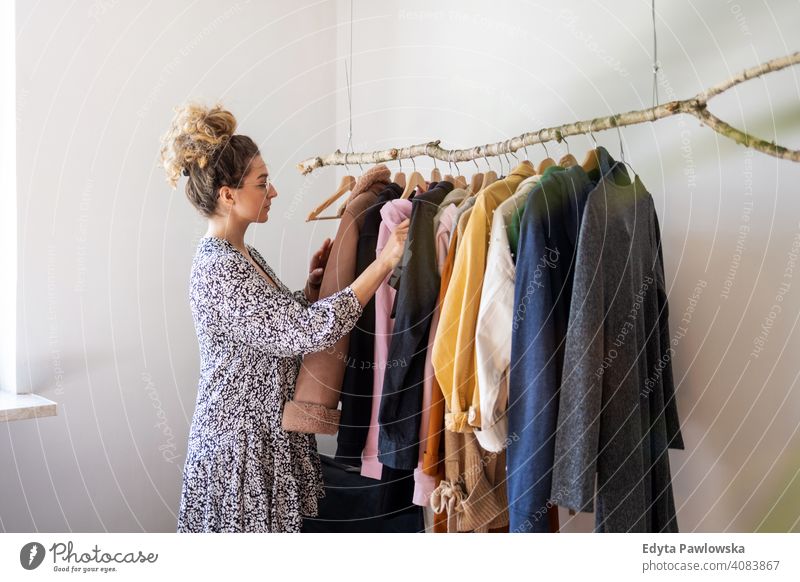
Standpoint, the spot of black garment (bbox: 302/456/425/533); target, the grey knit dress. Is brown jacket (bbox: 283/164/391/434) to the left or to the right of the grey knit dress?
right

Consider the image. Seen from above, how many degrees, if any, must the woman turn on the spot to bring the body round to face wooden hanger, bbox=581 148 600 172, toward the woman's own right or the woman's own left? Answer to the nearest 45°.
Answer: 0° — they already face it

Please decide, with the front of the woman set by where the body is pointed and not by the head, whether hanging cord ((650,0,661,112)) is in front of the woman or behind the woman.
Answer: in front

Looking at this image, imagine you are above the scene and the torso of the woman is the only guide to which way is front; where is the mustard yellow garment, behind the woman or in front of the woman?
in front

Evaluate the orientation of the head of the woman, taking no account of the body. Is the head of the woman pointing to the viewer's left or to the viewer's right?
to the viewer's right

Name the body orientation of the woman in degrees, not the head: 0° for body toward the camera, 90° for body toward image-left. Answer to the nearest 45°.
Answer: approximately 270°
